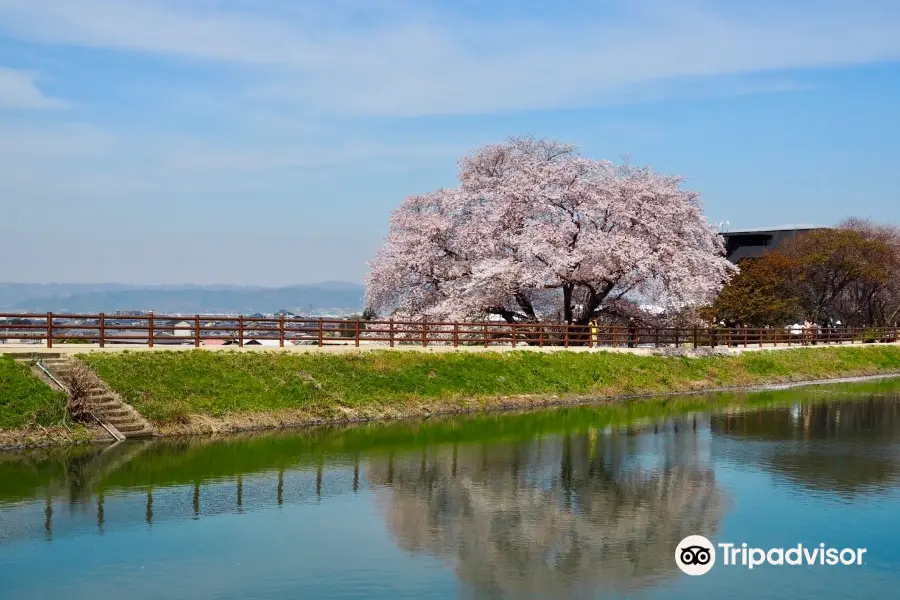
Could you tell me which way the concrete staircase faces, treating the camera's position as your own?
facing the viewer and to the right of the viewer
